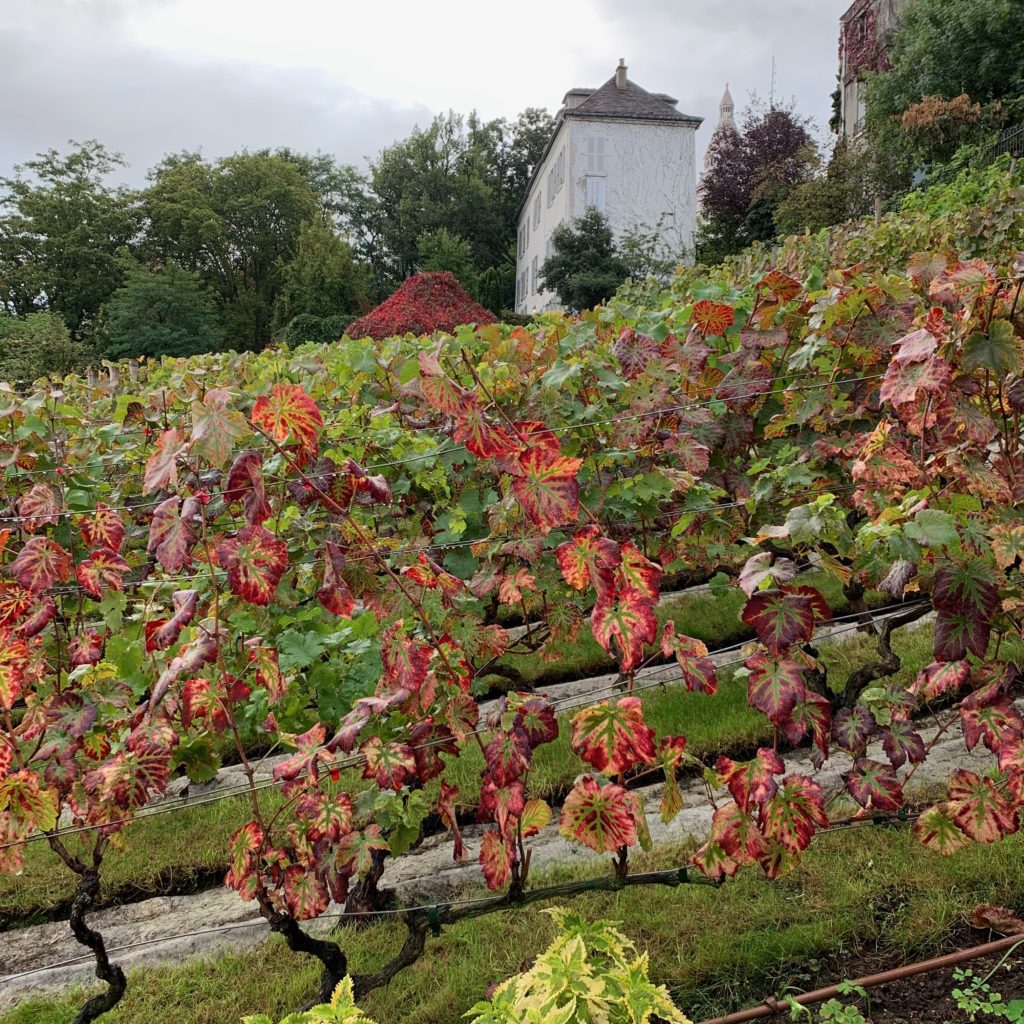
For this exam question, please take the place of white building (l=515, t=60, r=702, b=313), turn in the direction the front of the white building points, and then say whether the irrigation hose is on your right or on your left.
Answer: on your left
